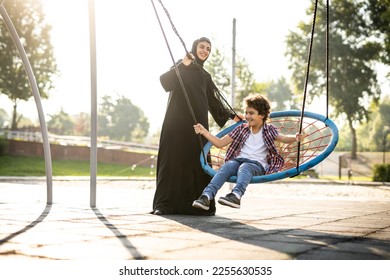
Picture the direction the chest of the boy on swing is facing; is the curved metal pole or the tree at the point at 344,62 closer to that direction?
the curved metal pole

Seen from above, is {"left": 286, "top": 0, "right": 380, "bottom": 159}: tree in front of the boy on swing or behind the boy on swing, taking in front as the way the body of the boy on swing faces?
behind

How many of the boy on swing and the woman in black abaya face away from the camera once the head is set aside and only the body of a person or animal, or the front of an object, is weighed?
0

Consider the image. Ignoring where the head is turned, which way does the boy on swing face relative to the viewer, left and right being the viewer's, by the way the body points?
facing the viewer and to the left of the viewer

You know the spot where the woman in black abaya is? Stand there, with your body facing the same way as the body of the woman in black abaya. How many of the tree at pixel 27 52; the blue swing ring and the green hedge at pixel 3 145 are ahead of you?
1

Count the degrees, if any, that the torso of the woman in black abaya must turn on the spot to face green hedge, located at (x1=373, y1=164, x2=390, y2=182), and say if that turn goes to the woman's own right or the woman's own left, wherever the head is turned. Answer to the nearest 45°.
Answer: approximately 90° to the woman's own left

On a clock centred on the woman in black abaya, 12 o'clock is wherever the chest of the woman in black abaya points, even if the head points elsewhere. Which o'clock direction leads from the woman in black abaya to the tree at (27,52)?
The tree is roughly at 7 o'clock from the woman in black abaya.

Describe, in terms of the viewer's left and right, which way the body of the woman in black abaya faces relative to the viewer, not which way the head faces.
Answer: facing the viewer and to the right of the viewer

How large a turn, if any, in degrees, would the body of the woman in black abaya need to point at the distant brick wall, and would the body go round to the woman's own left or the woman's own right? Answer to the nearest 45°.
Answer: approximately 135° to the woman's own left

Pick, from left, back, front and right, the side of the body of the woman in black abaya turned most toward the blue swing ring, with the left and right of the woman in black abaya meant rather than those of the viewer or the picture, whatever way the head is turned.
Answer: front

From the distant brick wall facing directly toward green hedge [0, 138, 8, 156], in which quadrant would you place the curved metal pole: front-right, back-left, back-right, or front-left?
front-left

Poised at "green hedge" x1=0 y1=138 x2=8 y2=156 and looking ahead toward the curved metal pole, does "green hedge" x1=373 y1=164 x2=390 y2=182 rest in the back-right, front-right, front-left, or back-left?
front-left

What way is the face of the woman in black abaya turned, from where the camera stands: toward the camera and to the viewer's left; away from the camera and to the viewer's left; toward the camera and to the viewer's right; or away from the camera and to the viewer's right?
toward the camera and to the viewer's right

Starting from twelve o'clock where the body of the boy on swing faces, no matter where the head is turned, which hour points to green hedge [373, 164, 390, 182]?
The green hedge is roughly at 5 o'clock from the boy on swing.

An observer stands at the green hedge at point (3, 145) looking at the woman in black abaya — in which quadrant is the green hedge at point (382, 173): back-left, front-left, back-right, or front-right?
front-left
